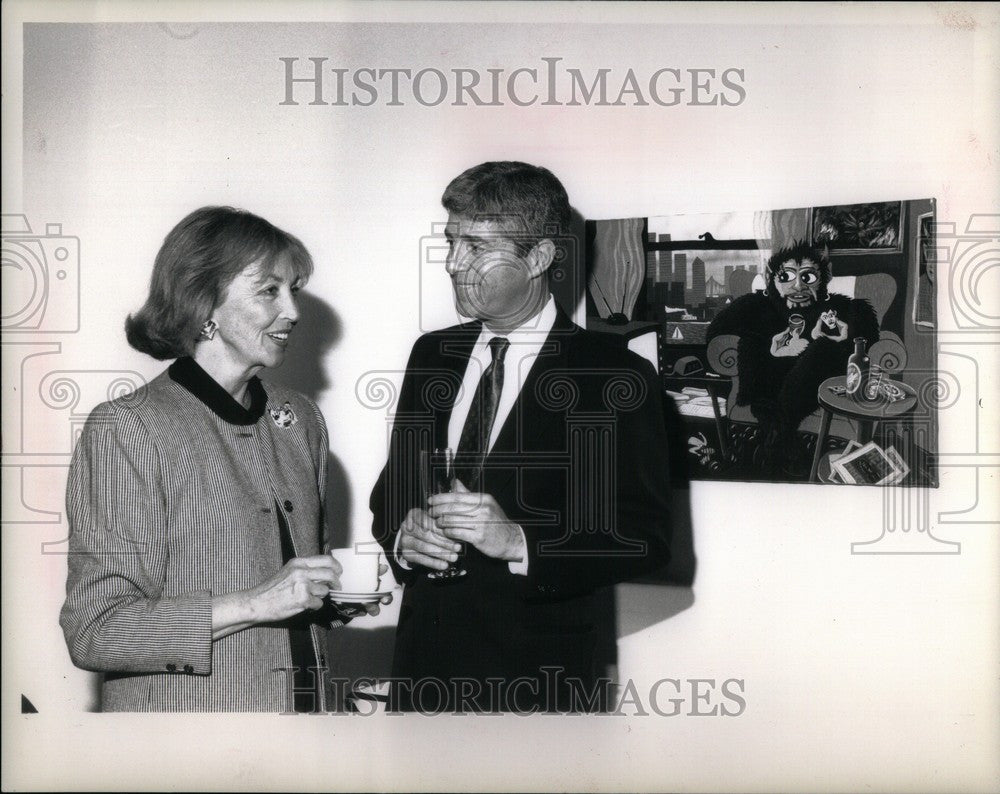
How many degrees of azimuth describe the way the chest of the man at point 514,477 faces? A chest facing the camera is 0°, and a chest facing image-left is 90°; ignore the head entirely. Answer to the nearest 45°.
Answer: approximately 45°

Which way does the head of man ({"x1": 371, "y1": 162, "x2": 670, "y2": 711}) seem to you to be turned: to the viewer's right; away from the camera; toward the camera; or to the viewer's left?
to the viewer's left

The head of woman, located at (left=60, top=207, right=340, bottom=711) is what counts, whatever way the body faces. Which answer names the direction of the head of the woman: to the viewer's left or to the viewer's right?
to the viewer's right

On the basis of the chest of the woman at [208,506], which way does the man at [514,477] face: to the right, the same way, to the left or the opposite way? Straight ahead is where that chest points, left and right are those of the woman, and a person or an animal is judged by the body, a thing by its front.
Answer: to the right

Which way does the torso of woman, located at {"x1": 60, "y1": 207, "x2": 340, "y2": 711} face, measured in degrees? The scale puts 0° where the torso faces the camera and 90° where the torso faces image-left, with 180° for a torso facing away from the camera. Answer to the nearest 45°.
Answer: approximately 315°
